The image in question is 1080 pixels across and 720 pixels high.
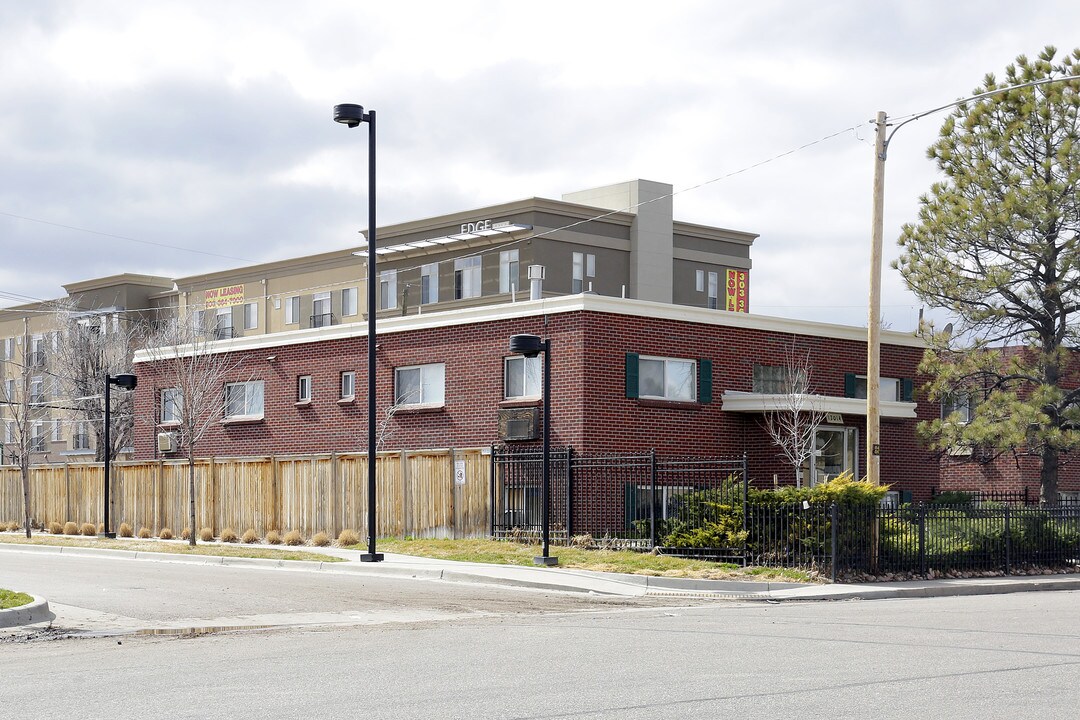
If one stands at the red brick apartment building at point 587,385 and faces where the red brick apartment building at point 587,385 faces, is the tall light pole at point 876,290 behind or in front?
in front

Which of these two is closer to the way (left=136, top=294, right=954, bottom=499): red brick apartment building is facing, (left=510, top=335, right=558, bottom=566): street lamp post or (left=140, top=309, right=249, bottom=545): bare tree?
the street lamp post

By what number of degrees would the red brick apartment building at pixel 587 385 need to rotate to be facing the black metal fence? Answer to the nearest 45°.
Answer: approximately 45° to its right

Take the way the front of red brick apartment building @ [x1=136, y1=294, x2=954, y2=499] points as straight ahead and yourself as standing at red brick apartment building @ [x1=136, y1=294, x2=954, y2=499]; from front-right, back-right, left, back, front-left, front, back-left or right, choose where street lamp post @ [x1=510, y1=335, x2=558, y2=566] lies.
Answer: front-right

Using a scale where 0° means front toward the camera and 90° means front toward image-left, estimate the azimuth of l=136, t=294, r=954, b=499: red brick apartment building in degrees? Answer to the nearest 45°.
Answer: approximately 315°

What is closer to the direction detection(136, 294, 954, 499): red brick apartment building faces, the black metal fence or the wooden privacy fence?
the black metal fence
